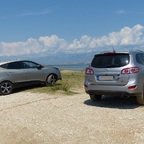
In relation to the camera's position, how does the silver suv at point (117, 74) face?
facing away from the viewer and to the right of the viewer

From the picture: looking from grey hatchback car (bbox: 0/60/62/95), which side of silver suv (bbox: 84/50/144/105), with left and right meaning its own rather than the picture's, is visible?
left
